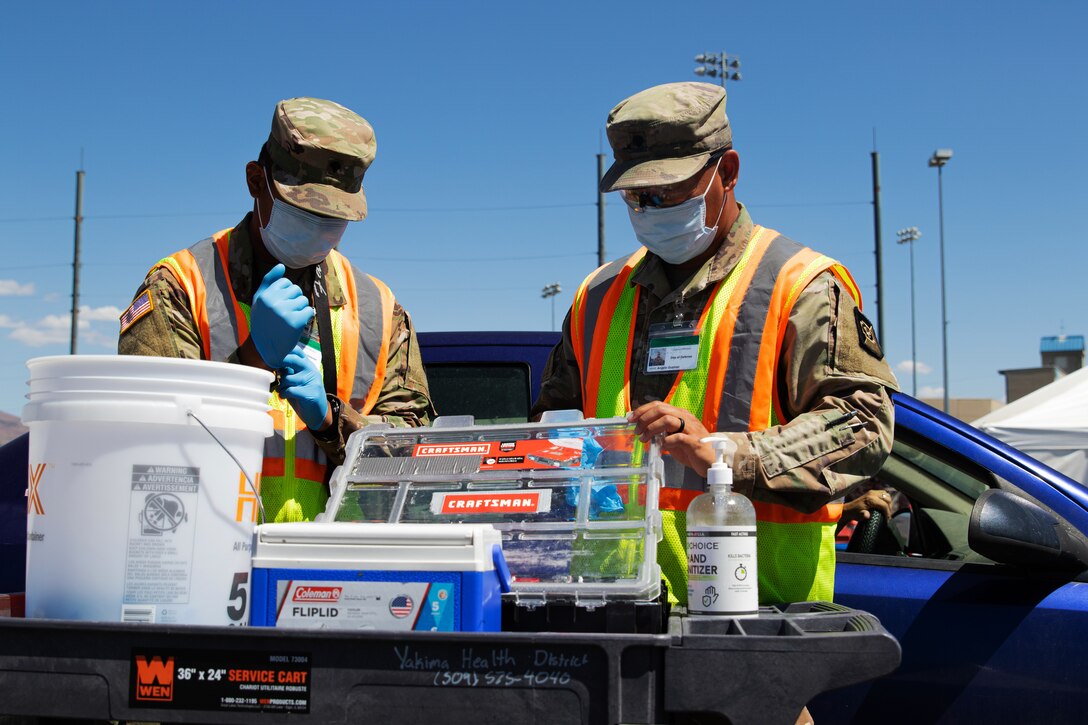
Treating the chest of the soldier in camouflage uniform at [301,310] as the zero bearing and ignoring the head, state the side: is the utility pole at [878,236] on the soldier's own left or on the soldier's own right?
on the soldier's own left

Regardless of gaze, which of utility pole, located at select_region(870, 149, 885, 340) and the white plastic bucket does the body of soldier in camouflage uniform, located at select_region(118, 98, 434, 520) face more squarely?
the white plastic bucket

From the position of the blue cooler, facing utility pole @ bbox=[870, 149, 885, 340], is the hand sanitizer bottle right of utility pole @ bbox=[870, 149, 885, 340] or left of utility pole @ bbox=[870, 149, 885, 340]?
right

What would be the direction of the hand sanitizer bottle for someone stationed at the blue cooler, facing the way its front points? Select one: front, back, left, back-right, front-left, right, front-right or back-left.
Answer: left

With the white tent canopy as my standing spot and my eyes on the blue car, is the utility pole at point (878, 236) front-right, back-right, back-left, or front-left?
back-right

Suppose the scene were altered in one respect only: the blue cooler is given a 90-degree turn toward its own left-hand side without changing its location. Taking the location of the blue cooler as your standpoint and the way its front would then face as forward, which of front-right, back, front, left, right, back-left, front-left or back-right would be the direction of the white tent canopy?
front-left

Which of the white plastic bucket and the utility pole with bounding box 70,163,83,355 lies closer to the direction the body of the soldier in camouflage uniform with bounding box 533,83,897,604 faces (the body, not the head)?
the white plastic bucket

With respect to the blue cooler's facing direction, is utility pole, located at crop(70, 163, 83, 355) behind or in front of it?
behind

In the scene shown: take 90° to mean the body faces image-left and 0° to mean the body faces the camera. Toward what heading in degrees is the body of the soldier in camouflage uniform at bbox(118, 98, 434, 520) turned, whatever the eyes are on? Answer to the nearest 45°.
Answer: approximately 315°

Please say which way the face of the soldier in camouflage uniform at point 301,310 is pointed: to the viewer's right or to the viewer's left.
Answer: to the viewer's right

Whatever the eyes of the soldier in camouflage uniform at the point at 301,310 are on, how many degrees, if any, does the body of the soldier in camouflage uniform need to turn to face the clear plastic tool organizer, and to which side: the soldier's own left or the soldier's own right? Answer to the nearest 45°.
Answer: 0° — they already face it

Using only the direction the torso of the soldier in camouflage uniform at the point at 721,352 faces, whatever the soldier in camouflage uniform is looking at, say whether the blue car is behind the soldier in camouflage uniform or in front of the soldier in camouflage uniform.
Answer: behind

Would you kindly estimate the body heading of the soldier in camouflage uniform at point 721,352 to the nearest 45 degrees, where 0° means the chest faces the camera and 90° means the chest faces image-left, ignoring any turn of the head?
approximately 45°
